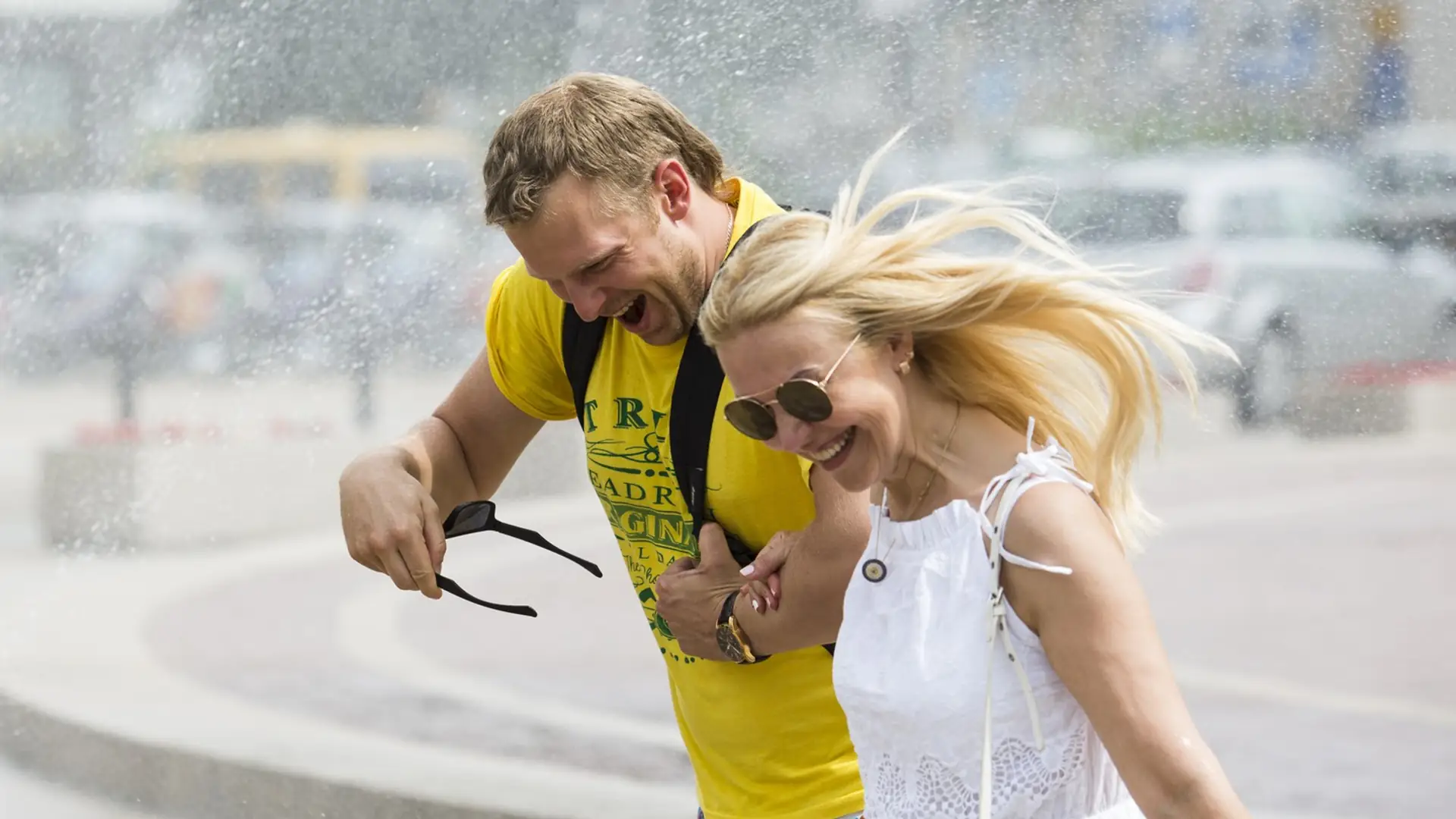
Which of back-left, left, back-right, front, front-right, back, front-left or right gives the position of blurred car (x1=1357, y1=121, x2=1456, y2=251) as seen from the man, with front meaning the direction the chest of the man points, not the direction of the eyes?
back

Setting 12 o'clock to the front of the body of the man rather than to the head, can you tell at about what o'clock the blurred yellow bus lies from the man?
The blurred yellow bus is roughly at 4 o'clock from the man.

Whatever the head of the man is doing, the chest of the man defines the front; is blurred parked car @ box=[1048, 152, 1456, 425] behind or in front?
behind

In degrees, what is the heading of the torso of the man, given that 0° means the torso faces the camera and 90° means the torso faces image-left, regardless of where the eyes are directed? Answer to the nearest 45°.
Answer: approximately 45°

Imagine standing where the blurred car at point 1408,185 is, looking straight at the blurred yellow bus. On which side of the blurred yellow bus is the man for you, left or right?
left

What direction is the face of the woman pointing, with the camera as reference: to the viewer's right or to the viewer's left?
to the viewer's left

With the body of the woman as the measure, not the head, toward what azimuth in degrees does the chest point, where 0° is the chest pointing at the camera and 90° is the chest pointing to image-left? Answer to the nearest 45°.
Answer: approximately 45°
